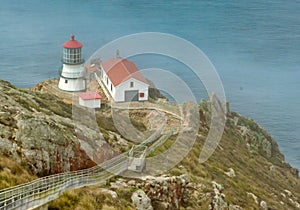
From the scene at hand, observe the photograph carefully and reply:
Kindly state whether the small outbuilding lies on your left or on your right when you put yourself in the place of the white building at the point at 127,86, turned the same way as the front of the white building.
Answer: on your right

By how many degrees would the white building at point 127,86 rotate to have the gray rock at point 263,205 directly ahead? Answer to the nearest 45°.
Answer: approximately 45° to its left

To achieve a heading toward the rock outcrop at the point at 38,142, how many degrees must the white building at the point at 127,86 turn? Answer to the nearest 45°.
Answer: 0° — it already faces it

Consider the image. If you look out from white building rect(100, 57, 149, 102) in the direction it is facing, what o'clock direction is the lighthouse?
The lighthouse is roughly at 4 o'clock from the white building.

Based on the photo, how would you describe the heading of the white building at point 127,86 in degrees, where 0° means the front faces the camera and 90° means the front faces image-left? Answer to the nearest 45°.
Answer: approximately 0°

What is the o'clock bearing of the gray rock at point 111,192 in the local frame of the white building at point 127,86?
The gray rock is roughly at 12 o'clock from the white building.

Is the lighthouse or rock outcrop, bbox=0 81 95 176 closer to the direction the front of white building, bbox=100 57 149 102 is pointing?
the rock outcrop
